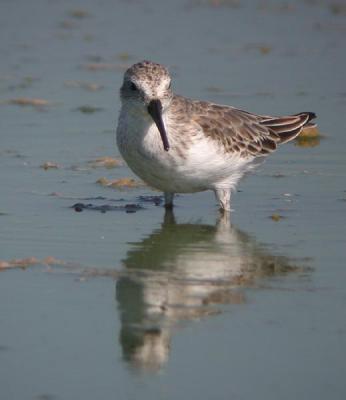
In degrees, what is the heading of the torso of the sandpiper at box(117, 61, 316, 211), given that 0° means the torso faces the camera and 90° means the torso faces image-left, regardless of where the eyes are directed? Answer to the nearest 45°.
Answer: approximately 45°
